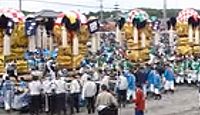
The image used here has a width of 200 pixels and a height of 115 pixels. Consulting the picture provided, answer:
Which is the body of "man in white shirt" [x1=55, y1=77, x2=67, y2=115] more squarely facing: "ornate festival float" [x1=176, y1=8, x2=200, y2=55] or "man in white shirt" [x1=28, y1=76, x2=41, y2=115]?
the ornate festival float

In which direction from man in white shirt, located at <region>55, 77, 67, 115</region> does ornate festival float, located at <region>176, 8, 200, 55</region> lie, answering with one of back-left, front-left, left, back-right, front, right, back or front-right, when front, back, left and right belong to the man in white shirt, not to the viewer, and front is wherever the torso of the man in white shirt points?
front-right

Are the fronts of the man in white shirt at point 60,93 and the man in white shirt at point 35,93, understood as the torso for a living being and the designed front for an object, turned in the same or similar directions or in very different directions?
same or similar directions

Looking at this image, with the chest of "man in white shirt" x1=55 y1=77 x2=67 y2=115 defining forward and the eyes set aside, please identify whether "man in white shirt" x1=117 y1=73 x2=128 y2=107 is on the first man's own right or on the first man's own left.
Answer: on the first man's own right

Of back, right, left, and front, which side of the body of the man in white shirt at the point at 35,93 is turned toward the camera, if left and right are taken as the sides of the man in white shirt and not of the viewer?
back

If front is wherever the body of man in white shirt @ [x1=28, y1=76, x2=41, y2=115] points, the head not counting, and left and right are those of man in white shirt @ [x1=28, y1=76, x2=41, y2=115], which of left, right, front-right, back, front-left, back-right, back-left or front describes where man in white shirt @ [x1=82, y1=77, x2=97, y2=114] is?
right

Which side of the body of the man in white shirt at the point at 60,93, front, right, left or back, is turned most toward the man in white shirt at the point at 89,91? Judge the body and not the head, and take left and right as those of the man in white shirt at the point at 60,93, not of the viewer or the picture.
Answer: right

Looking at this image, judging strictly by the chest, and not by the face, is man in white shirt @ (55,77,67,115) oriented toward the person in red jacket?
no

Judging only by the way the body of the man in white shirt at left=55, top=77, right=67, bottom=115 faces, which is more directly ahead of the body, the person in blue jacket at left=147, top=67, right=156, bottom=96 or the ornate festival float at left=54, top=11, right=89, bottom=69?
the ornate festival float

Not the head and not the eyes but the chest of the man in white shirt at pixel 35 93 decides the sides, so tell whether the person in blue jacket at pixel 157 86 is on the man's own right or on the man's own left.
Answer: on the man's own right

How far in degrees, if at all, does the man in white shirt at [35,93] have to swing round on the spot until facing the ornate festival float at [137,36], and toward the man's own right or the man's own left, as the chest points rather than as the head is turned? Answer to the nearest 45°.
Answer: approximately 45° to the man's own right

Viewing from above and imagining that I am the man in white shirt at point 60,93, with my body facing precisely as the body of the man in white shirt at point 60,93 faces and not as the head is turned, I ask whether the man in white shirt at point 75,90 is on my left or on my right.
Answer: on my right

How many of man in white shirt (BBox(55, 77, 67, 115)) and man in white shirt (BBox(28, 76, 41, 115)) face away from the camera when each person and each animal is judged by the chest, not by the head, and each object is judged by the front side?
2

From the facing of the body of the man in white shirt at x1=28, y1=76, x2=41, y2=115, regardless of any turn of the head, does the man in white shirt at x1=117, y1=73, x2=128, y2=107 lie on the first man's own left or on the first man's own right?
on the first man's own right

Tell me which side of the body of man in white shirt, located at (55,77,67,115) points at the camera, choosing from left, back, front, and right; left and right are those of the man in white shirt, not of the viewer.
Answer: back

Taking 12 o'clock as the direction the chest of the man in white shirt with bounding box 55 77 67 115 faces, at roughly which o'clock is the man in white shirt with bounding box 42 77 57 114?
the man in white shirt with bounding box 42 77 57 114 is roughly at 9 o'clock from the man in white shirt with bounding box 55 77 67 115.

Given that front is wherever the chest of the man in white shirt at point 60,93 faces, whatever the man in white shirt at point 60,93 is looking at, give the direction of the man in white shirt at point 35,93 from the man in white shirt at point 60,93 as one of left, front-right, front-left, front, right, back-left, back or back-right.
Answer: left
